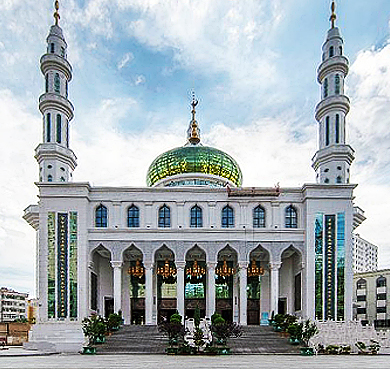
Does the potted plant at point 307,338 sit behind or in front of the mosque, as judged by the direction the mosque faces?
in front

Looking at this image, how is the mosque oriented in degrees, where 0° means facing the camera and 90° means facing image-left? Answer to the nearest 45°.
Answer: approximately 0°
